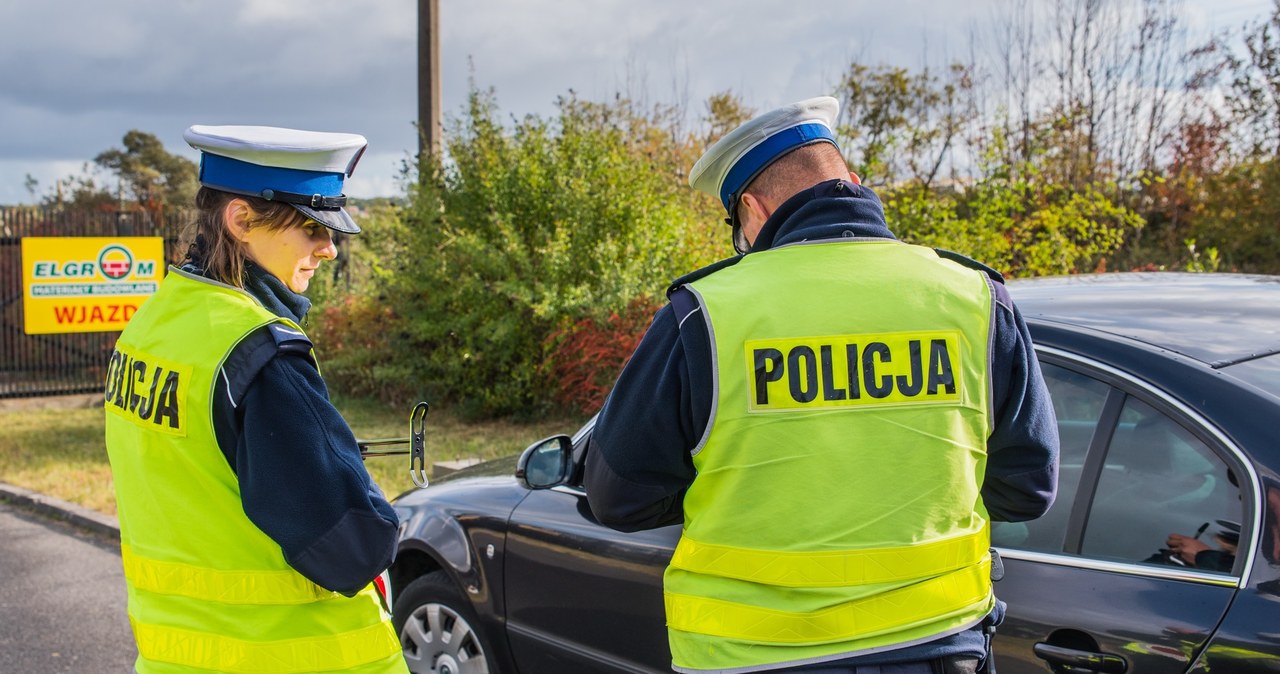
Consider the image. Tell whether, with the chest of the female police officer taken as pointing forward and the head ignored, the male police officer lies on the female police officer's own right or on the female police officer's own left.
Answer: on the female police officer's own right

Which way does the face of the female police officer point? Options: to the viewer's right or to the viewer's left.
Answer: to the viewer's right

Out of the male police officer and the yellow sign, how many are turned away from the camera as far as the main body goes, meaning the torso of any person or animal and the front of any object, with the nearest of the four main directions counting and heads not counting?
1

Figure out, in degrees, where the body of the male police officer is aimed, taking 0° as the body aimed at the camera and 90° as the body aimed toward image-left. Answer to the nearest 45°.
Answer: approximately 180°

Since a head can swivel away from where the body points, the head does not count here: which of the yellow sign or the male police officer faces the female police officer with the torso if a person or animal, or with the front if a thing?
the yellow sign

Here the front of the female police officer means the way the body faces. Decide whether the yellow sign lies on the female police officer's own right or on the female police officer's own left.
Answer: on the female police officer's own left

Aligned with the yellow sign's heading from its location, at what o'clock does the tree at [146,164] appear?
The tree is roughly at 6 o'clock from the yellow sign.

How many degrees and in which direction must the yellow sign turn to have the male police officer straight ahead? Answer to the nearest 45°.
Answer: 0° — it already faces them

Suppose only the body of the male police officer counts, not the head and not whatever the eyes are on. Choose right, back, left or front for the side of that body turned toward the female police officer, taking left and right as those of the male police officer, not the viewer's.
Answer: left

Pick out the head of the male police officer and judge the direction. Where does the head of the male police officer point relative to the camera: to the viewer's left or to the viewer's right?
to the viewer's left

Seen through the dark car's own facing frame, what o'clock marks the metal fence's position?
The metal fence is roughly at 12 o'clock from the dark car.

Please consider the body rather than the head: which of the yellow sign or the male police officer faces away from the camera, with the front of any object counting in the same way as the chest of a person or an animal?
the male police officer
